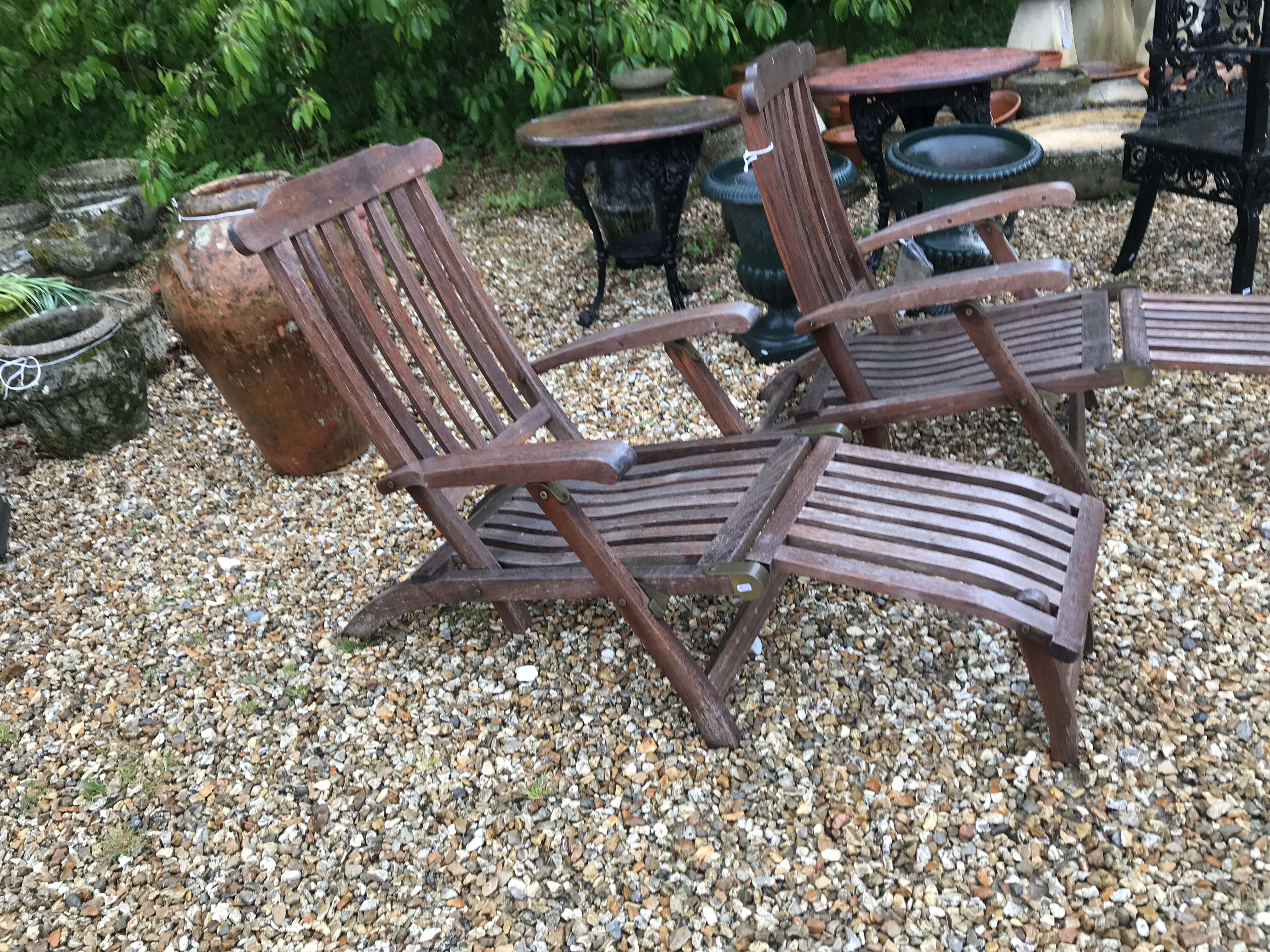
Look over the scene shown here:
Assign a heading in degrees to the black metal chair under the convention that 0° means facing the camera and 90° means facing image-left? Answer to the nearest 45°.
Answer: approximately 45°

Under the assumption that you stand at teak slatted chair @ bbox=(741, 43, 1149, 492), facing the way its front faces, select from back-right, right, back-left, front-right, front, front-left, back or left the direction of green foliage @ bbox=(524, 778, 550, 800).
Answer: back-right

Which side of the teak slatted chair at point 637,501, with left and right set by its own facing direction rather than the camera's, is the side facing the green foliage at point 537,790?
right

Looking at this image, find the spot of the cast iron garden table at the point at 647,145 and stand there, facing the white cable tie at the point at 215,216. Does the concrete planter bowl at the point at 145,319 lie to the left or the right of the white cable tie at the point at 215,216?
right

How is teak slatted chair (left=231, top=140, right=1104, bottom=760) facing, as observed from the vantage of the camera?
facing the viewer and to the right of the viewer

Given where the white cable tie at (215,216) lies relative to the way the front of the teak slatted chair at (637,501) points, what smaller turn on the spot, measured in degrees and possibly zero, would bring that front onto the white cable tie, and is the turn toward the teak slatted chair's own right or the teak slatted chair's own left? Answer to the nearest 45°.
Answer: approximately 180°

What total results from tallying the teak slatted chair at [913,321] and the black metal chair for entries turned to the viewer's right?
1

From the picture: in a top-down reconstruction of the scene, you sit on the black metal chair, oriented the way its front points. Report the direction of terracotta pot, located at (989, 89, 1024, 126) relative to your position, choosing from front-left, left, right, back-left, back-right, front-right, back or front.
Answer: right

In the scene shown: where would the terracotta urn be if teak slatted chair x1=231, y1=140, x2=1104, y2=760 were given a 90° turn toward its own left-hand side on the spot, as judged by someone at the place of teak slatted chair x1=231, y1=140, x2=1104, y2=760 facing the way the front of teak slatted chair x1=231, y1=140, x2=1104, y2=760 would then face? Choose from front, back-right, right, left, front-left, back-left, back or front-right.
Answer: left

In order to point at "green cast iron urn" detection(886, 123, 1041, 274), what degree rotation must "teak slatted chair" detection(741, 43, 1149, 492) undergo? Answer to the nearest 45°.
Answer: approximately 90° to its left

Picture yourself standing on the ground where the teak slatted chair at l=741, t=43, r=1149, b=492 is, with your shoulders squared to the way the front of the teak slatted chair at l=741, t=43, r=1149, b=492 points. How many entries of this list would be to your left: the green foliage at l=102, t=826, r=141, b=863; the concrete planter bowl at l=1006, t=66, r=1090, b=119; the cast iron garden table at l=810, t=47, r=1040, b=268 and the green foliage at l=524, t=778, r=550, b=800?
2

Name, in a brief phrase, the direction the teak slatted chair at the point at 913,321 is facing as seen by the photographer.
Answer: facing to the right of the viewer

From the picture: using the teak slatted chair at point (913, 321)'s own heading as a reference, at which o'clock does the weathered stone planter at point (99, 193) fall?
The weathered stone planter is roughly at 7 o'clock from the teak slatted chair.

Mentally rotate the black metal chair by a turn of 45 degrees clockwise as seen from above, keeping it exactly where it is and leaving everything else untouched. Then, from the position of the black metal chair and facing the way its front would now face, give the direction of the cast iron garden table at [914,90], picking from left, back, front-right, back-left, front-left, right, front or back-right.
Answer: front

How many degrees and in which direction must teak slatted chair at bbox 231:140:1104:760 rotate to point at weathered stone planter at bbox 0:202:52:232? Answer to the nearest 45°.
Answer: approximately 180°
